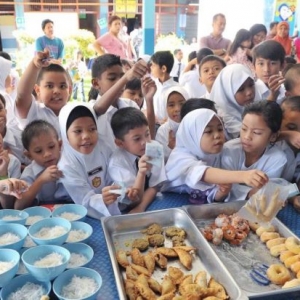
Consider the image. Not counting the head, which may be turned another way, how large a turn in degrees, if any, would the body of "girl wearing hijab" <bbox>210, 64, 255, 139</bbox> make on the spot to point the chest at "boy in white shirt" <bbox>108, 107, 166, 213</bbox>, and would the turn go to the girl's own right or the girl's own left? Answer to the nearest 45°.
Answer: approximately 90° to the girl's own right

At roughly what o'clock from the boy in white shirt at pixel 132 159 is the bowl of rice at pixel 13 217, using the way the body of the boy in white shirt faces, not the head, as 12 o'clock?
The bowl of rice is roughly at 3 o'clock from the boy in white shirt.

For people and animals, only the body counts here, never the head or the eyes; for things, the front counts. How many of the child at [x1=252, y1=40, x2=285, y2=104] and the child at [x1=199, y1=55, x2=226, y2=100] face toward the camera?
2

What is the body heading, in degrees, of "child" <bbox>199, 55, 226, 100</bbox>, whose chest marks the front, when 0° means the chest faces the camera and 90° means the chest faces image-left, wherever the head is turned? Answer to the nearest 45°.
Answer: approximately 0°

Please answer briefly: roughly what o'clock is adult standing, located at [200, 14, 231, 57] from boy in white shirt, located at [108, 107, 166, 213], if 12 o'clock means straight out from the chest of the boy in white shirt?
The adult standing is roughly at 8 o'clock from the boy in white shirt.

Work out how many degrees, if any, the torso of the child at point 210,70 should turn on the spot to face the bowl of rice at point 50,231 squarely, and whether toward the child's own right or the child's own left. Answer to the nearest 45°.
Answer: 0° — they already face it

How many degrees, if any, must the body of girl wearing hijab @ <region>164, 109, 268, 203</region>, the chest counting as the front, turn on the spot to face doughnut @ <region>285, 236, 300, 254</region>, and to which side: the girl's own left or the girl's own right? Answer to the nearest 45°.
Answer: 0° — they already face it

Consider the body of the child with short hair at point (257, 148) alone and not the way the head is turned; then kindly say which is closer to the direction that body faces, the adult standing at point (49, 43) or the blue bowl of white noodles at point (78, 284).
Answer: the blue bowl of white noodles

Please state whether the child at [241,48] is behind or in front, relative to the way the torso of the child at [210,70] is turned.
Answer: behind
